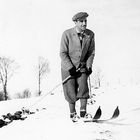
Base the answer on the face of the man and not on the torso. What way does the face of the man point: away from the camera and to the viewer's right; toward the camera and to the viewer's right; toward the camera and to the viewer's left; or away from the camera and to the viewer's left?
toward the camera and to the viewer's right
